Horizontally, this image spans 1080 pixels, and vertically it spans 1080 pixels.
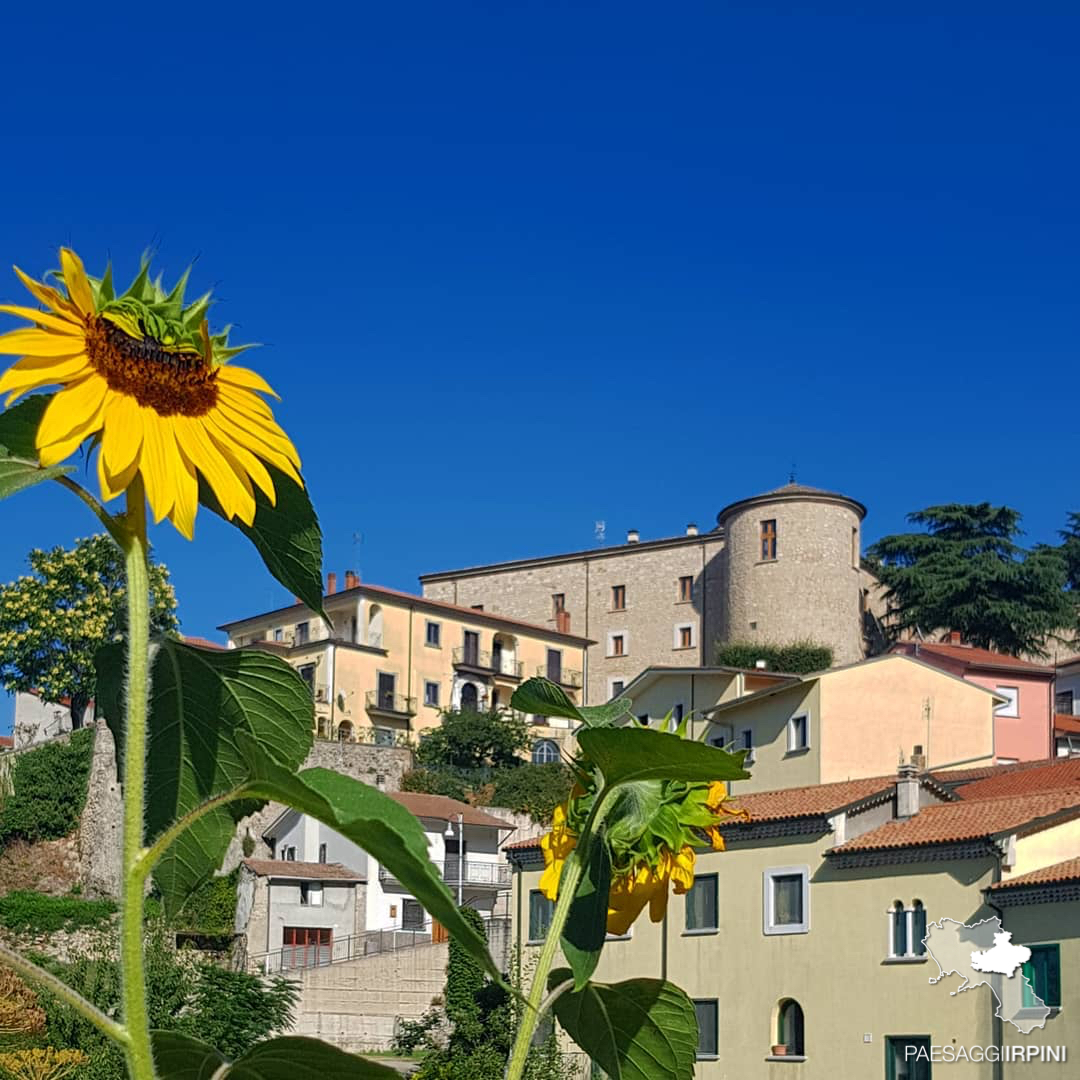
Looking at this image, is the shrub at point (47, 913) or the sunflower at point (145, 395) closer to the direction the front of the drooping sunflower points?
the shrub

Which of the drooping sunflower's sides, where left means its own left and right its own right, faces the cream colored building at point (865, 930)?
front

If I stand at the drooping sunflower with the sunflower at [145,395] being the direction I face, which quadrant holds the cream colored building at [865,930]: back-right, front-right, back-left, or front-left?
back-right

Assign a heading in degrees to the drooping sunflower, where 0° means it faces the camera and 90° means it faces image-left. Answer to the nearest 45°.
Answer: approximately 180°

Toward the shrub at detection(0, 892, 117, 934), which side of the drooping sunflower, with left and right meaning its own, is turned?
front

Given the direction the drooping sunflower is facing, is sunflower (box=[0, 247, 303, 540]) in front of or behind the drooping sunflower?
behind

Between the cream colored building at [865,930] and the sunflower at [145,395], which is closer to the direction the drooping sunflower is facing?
the cream colored building
